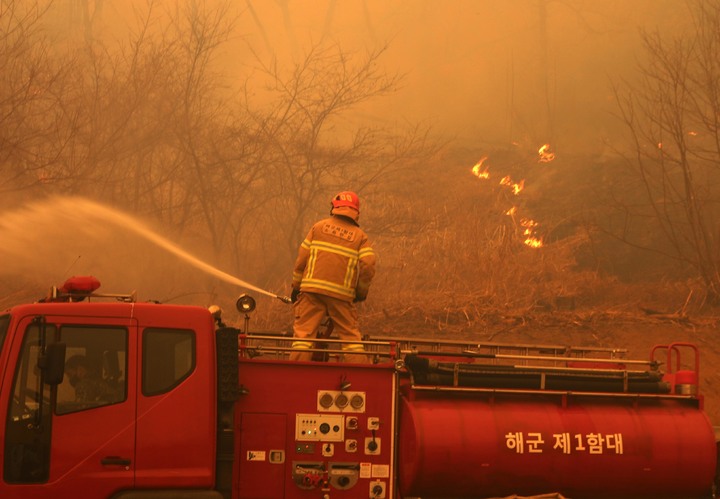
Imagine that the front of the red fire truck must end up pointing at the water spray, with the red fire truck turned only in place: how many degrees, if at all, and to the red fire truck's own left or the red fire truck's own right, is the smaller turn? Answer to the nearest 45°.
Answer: approximately 90° to the red fire truck's own right

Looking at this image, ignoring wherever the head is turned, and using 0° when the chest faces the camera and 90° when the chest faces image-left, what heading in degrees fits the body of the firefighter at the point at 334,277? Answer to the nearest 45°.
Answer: approximately 180°

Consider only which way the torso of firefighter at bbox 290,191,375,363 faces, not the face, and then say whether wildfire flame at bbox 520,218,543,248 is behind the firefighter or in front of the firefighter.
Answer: in front

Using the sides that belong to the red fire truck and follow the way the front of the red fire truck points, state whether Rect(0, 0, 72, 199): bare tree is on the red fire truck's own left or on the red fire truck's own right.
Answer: on the red fire truck's own right

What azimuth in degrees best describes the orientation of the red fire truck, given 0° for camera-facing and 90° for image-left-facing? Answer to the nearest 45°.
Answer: approximately 90°

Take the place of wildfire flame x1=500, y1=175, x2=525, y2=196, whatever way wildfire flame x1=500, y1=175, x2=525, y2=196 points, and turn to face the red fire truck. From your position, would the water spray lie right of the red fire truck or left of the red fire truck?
right

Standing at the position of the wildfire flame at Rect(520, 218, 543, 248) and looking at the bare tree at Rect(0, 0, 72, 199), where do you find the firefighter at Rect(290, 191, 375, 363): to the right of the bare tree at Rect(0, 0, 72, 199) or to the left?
left

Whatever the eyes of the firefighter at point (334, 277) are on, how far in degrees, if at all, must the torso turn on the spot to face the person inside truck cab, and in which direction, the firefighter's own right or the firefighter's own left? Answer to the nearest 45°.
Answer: approximately 135° to the firefighter's own left

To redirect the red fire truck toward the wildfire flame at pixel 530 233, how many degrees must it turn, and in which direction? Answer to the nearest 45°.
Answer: approximately 90° to its right
